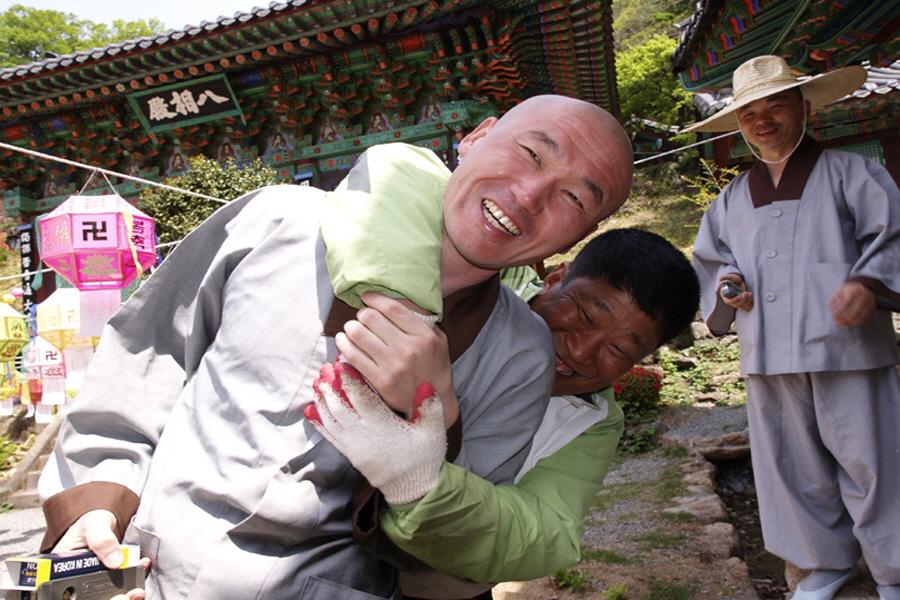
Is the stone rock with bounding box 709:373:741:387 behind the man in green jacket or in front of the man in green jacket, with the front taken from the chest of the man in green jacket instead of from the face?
behind

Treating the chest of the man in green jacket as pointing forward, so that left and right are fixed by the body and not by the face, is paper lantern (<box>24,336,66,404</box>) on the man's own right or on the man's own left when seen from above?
on the man's own right

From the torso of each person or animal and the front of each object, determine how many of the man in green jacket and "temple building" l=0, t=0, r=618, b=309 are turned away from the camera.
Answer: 0

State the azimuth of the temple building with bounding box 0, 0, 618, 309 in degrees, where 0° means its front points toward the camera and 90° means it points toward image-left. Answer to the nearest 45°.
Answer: approximately 45°

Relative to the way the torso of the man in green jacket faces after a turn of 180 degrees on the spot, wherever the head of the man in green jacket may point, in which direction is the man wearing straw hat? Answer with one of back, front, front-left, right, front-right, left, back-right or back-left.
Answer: front

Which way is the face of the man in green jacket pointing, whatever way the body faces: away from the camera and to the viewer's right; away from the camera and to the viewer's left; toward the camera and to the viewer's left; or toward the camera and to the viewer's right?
toward the camera and to the viewer's left

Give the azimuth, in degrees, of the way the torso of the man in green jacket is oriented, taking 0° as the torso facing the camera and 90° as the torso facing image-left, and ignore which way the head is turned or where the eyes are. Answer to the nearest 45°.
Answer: approximately 45°

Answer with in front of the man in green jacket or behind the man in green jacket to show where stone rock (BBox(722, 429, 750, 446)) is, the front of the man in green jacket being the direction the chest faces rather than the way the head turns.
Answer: behind

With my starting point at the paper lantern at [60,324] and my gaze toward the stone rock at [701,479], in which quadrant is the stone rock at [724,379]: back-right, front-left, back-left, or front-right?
front-left
